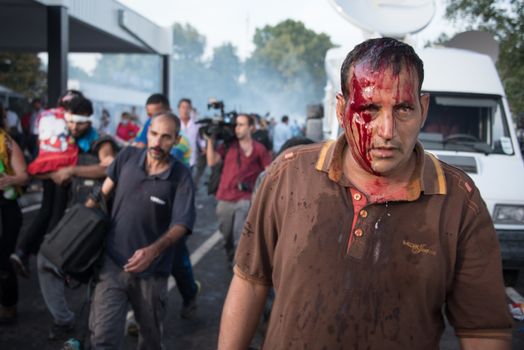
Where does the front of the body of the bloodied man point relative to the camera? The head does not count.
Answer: toward the camera

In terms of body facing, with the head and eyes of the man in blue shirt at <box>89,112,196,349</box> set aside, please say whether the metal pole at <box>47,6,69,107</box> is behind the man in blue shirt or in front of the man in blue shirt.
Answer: behind

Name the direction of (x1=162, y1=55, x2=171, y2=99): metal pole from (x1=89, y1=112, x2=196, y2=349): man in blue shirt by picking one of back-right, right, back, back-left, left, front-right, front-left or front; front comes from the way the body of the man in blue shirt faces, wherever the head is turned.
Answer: back

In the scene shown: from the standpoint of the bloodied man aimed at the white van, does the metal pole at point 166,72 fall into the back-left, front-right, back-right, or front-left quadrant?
front-left

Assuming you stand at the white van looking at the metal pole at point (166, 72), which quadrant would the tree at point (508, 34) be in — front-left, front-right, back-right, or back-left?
front-right

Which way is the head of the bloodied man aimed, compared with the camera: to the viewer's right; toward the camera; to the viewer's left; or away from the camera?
toward the camera

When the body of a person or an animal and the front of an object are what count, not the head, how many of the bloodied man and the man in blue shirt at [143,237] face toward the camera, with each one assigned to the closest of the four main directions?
2

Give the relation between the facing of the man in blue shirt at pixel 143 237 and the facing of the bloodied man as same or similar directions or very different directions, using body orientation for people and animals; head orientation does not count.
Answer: same or similar directions

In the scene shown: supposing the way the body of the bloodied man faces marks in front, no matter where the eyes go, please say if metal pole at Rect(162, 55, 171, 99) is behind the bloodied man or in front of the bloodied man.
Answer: behind

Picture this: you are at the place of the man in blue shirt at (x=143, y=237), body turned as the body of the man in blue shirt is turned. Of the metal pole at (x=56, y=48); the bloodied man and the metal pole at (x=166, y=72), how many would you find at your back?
2

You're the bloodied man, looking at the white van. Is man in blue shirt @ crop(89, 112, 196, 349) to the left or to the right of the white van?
left

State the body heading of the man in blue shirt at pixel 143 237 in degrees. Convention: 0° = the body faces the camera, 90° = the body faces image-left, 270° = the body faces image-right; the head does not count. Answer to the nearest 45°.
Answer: approximately 0°
